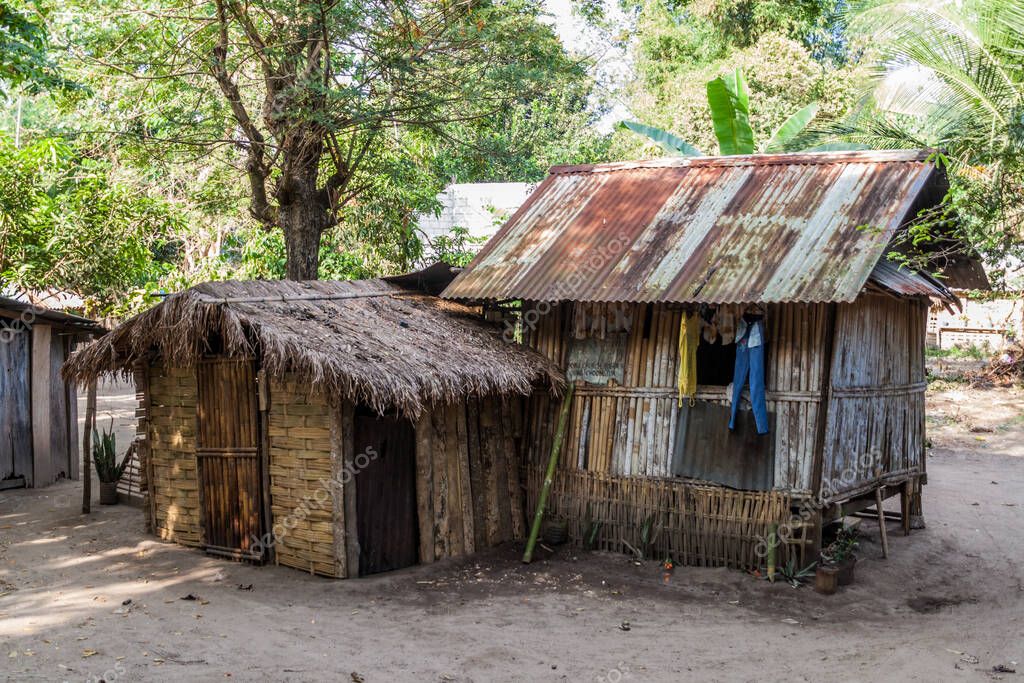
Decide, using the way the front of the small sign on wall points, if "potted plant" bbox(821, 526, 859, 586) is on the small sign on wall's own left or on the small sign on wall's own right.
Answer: on the small sign on wall's own left

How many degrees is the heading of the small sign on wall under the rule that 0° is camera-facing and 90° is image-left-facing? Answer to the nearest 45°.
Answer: approximately 0°

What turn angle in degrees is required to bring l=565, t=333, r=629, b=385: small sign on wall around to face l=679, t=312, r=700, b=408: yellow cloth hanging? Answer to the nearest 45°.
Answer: approximately 45° to its left

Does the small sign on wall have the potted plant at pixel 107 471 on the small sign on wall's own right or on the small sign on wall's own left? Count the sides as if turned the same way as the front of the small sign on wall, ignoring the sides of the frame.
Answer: on the small sign on wall's own right

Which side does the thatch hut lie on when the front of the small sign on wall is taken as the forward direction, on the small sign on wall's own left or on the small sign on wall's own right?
on the small sign on wall's own right
